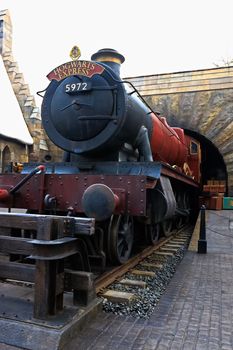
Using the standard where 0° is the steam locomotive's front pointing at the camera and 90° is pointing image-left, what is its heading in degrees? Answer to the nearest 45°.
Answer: approximately 45°

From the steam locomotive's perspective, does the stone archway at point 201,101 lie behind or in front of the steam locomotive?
behind

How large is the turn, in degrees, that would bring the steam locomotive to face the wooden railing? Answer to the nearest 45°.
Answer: approximately 45° to its left

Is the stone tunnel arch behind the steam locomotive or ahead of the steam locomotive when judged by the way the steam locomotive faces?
behind

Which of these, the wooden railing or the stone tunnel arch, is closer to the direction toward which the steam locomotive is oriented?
the wooden railing
